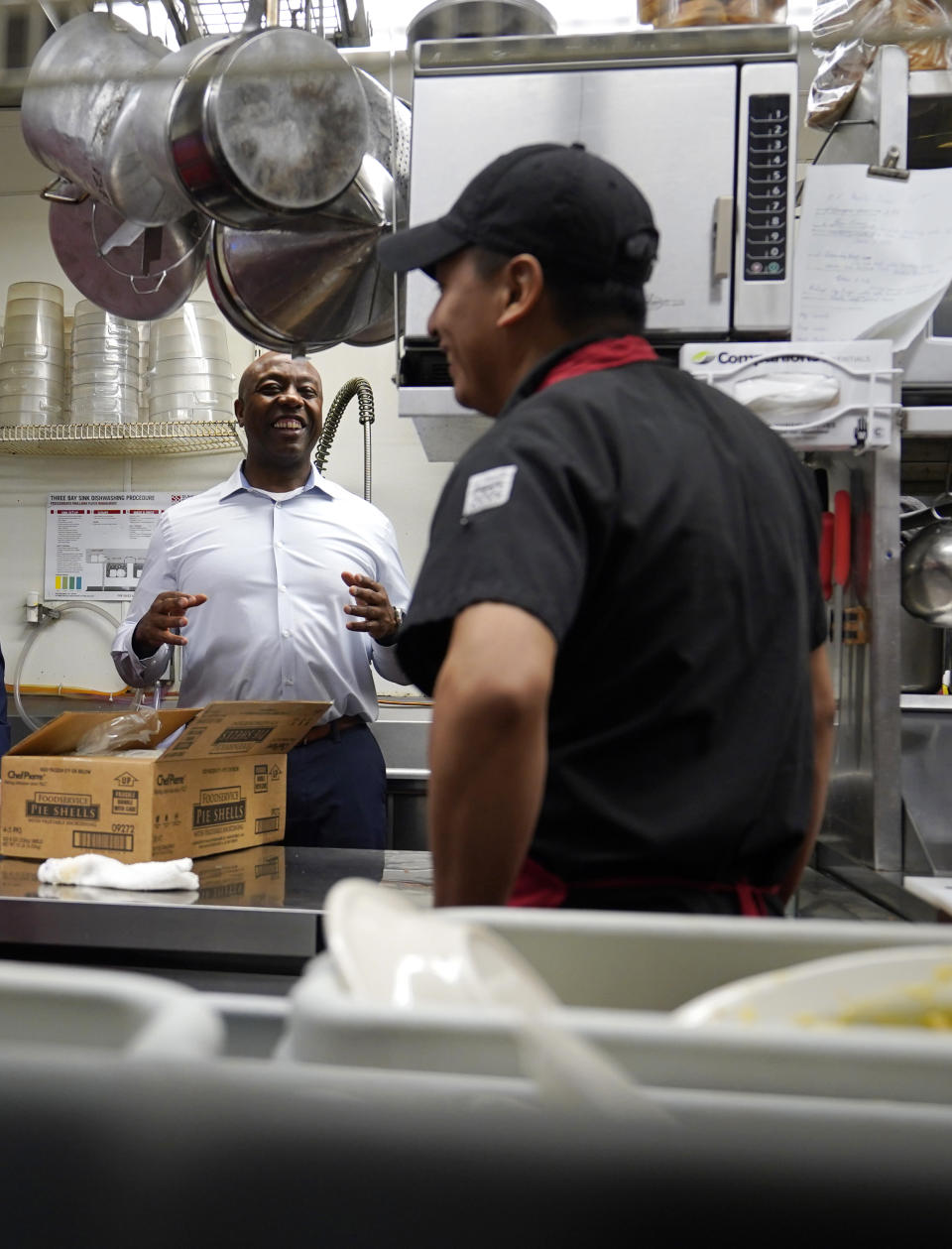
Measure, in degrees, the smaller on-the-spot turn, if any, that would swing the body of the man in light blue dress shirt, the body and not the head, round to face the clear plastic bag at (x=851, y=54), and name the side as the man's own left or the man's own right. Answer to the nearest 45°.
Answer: approximately 45° to the man's own left

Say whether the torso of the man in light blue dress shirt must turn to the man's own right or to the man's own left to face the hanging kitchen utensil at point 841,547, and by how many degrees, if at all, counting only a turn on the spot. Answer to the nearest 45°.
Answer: approximately 45° to the man's own left

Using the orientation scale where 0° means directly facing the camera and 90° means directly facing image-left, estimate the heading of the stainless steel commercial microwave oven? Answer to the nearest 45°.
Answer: approximately 0°

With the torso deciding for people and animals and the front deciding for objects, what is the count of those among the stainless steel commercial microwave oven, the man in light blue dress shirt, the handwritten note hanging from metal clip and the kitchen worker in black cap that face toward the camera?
3

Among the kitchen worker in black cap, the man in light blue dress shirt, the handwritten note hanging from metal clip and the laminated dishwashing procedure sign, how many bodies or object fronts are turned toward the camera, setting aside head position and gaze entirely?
3

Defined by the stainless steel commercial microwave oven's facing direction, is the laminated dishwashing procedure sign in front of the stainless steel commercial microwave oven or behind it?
behind

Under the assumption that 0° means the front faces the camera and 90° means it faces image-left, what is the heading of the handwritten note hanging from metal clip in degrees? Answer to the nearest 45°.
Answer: approximately 0°
